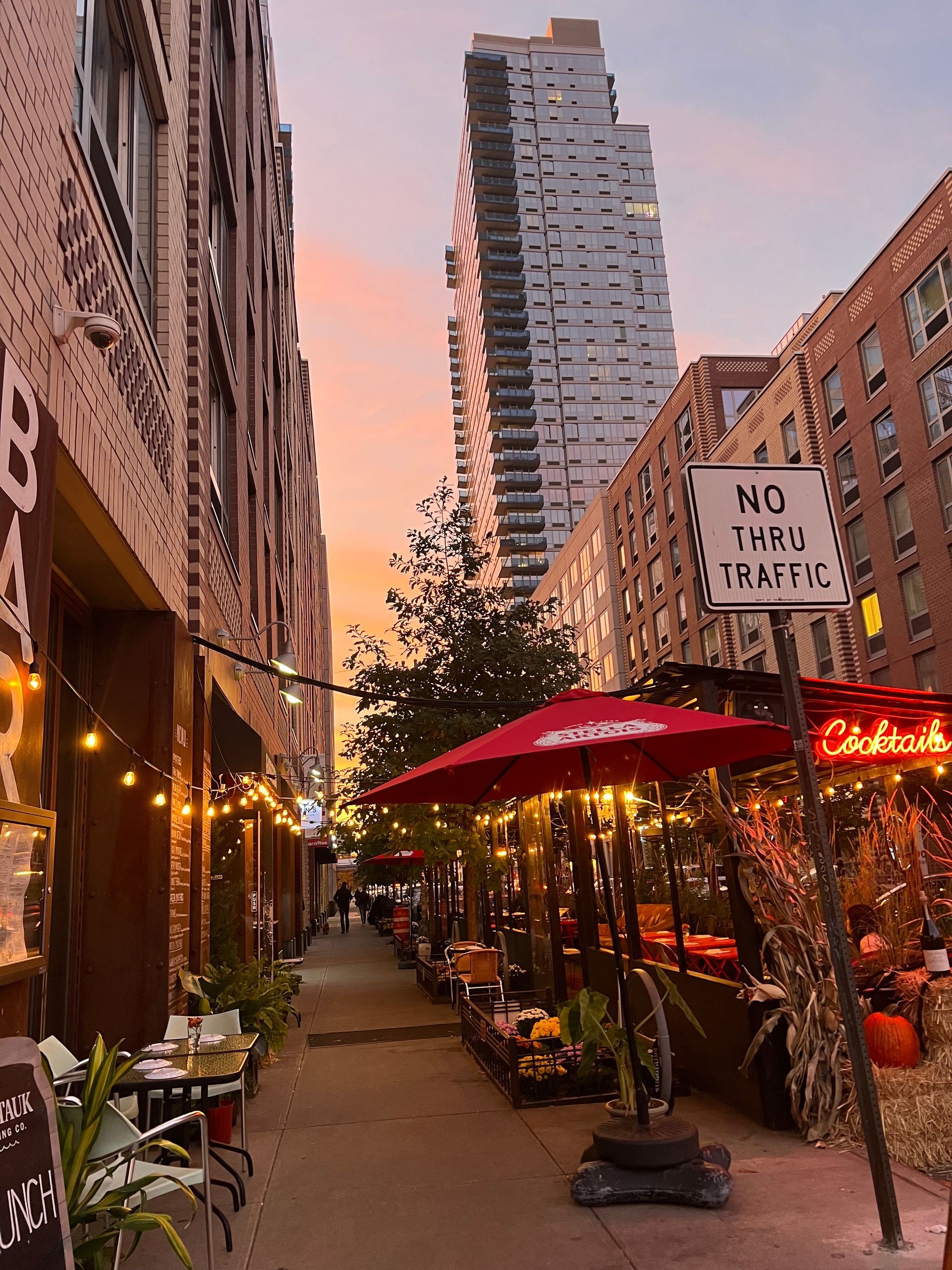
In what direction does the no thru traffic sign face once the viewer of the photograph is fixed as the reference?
facing the viewer

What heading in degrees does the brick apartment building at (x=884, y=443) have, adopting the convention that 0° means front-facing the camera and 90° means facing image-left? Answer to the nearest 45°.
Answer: approximately 45°

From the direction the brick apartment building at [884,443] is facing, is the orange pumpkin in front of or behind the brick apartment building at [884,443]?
in front

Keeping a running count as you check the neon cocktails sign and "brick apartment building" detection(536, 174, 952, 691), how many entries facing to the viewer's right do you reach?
0

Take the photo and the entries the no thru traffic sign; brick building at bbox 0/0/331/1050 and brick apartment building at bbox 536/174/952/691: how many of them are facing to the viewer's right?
1

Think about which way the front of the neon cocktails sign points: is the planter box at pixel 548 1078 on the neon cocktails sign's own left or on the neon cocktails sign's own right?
on the neon cocktails sign's own right

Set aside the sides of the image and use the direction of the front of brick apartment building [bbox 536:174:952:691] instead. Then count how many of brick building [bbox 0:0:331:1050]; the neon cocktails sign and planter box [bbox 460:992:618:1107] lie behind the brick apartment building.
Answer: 0

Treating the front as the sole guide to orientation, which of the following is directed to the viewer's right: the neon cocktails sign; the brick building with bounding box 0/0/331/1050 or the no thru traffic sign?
the brick building

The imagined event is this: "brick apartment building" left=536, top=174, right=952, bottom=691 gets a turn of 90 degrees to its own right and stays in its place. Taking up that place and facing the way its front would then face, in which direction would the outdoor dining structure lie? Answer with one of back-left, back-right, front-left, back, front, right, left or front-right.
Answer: back-left

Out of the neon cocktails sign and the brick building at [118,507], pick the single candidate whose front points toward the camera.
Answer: the neon cocktails sign

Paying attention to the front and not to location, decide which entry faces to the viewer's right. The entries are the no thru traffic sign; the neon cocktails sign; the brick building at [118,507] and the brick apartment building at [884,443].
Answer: the brick building

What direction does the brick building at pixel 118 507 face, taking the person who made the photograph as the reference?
facing to the right of the viewer

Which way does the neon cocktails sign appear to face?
toward the camera

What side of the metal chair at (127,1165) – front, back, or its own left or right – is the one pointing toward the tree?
front

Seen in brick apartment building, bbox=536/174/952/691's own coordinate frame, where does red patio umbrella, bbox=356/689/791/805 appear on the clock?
The red patio umbrella is roughly at 11 o'clock from the brick apartment building.

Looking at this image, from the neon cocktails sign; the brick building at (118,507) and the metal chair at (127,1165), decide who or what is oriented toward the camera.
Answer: the neon cocktails sign
